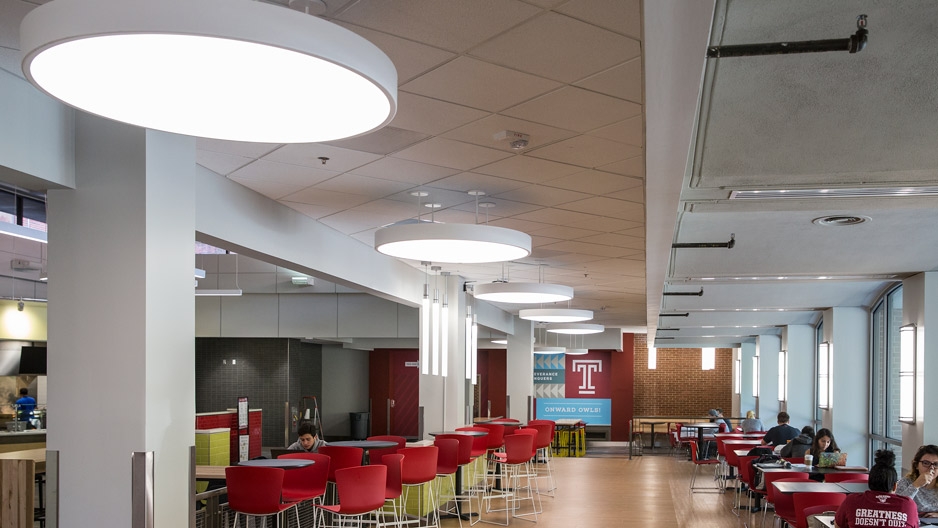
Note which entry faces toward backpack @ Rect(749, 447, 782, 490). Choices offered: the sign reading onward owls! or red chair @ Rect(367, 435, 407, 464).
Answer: the sign reading onward owls!

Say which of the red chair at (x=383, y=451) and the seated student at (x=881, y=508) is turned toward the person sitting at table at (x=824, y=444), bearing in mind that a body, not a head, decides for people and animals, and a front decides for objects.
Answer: the seated student

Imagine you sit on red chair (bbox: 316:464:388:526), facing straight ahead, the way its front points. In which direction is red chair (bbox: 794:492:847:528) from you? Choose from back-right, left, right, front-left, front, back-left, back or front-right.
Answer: back-right

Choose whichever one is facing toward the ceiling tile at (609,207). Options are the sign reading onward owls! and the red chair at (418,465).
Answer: the sign reading onward owls!

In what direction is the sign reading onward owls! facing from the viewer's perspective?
toward the camera

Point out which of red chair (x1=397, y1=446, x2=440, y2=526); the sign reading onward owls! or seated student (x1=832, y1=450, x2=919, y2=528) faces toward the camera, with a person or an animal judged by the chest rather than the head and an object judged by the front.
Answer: the sign reading onward owls!

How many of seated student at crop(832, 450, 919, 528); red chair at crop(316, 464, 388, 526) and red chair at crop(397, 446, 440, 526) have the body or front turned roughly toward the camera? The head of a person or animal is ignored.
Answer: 0

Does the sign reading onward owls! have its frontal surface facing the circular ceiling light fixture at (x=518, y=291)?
yes

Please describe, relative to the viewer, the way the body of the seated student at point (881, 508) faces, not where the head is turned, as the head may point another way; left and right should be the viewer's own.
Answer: facing away from the viewer

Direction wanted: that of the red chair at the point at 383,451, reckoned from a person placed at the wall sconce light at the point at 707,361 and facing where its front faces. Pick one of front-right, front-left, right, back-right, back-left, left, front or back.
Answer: front

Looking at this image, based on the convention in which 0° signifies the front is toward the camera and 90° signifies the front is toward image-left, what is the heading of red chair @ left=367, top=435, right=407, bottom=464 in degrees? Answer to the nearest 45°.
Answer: approximately 45°
